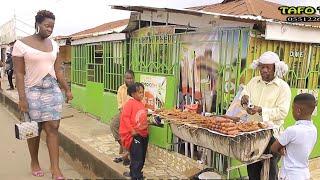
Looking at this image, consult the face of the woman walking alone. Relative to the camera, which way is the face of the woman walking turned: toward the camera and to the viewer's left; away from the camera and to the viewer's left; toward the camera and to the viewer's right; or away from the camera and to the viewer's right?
toward the camera and to the viewer's right

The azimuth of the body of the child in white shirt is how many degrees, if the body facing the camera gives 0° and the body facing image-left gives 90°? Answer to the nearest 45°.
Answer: approximately 135°

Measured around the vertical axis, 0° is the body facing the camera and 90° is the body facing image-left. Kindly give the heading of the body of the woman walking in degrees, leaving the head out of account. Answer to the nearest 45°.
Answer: approximately 315°
